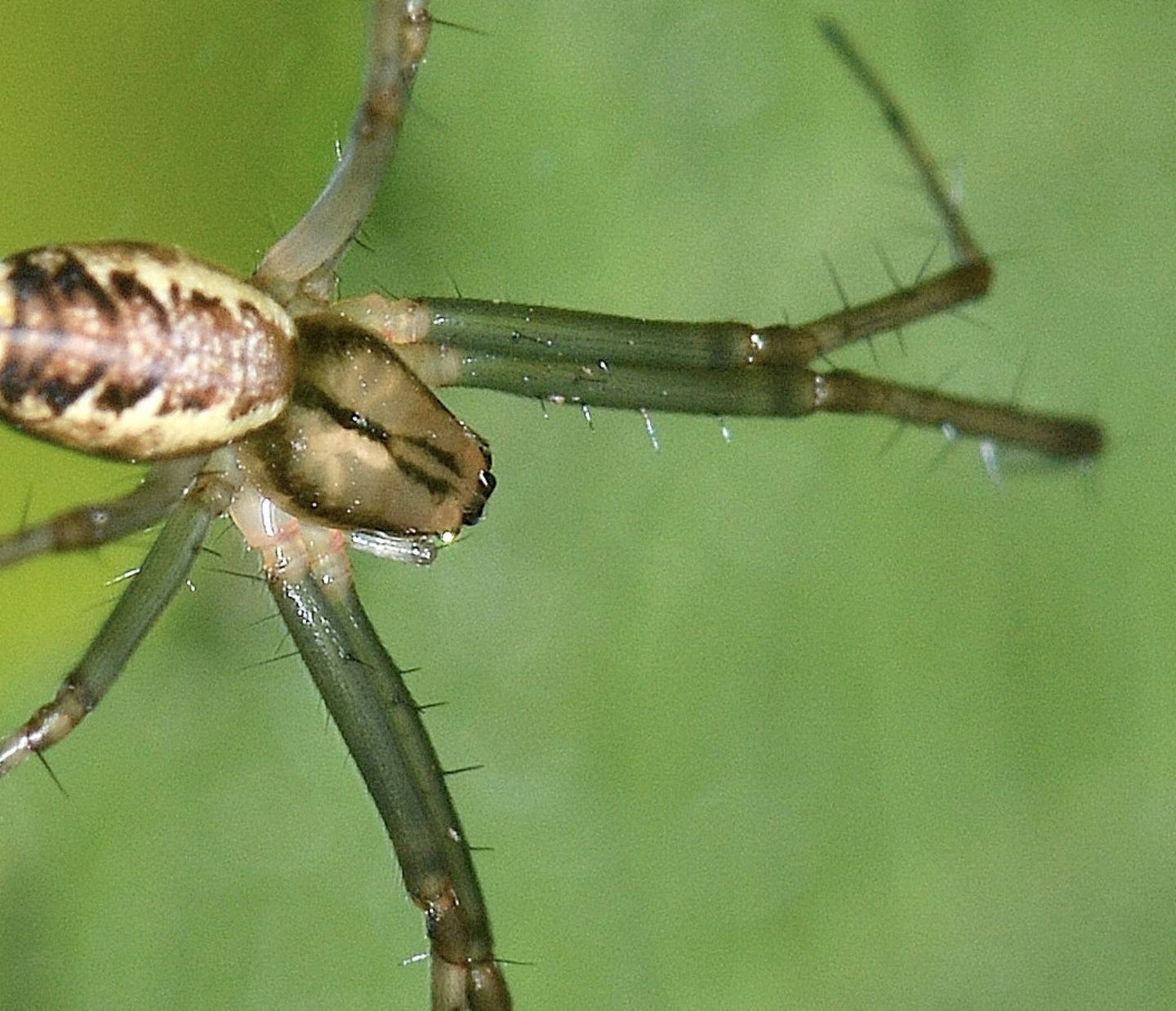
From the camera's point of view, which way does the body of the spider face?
to the viewer's right
